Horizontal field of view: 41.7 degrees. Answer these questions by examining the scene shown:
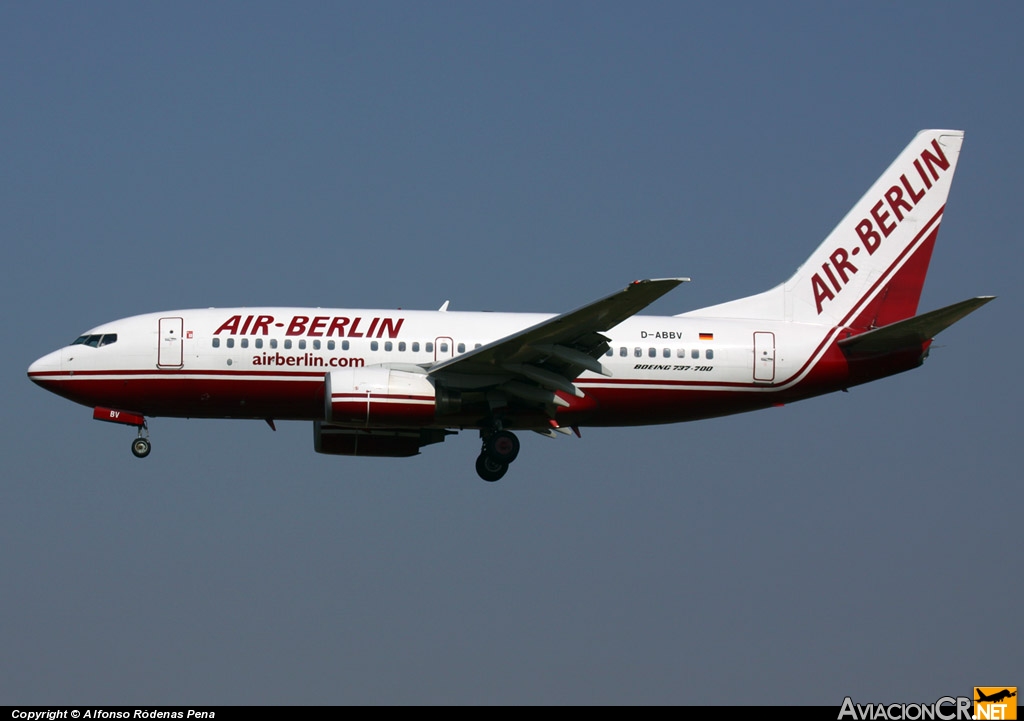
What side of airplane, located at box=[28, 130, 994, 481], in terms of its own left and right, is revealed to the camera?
left

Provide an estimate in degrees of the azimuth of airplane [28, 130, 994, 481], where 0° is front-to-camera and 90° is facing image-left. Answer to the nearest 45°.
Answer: approximately 90°
